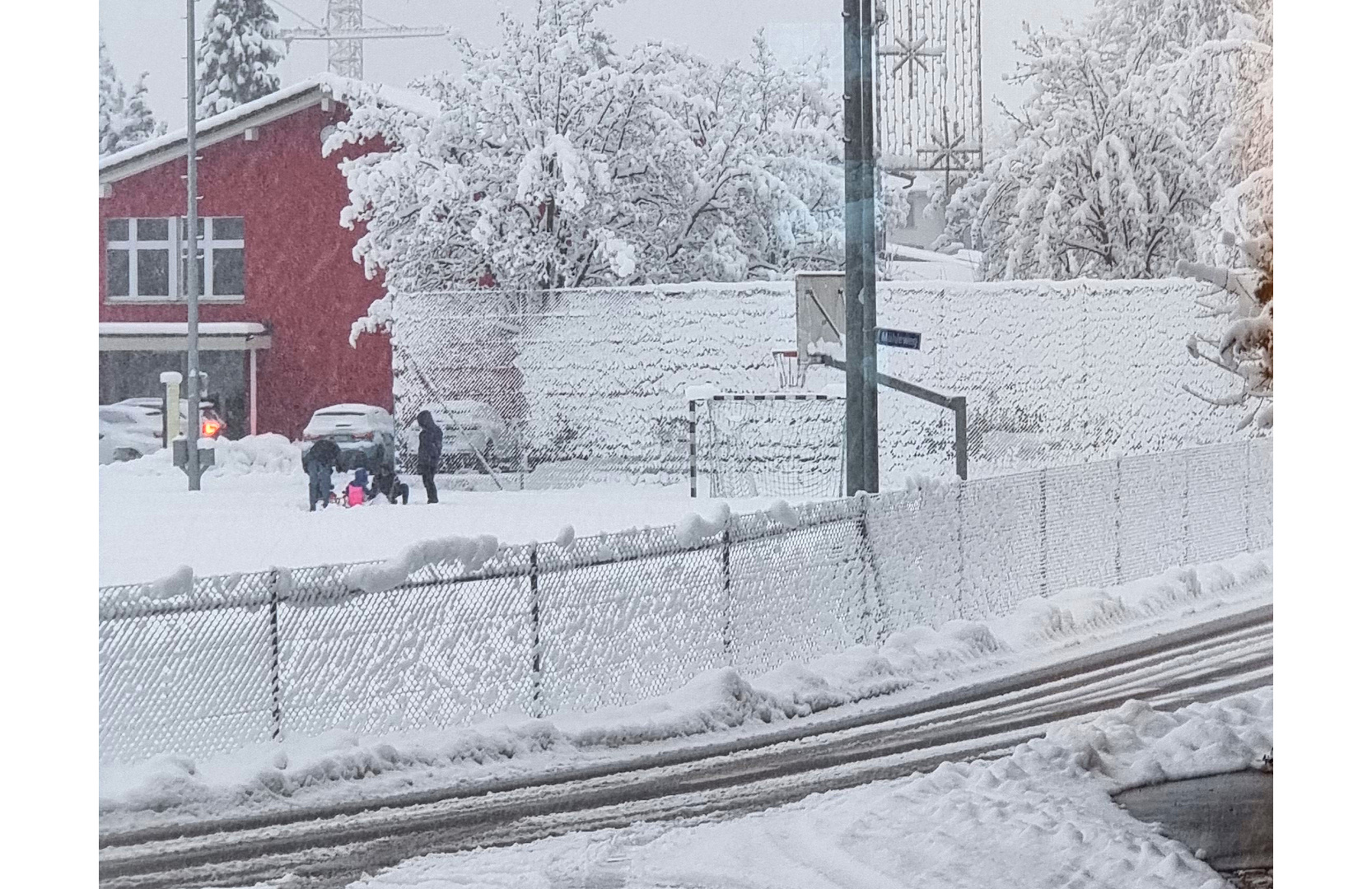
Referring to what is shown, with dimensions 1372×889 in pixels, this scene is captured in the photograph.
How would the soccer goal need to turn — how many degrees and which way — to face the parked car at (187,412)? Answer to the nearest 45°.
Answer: approximately 90° to its right

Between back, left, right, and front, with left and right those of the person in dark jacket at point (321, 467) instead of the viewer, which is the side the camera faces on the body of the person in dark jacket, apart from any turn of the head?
back

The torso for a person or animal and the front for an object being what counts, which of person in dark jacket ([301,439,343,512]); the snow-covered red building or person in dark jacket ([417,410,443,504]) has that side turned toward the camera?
the snow-covered red building

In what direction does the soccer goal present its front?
toward the camera

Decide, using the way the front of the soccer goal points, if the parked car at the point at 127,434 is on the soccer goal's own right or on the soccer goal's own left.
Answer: on the soccer goal's own right

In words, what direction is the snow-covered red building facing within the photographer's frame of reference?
facing the viewer

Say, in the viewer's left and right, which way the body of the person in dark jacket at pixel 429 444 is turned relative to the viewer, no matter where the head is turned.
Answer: facing to the left of the viewer

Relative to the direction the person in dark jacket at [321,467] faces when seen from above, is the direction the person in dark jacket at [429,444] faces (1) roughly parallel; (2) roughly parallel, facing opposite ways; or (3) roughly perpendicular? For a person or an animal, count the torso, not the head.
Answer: roughly perpendicular

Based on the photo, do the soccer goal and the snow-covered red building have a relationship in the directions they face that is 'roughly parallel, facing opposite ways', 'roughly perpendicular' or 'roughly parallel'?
roughly parallel

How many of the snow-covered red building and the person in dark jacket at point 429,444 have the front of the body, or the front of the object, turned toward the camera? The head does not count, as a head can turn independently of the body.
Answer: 1
